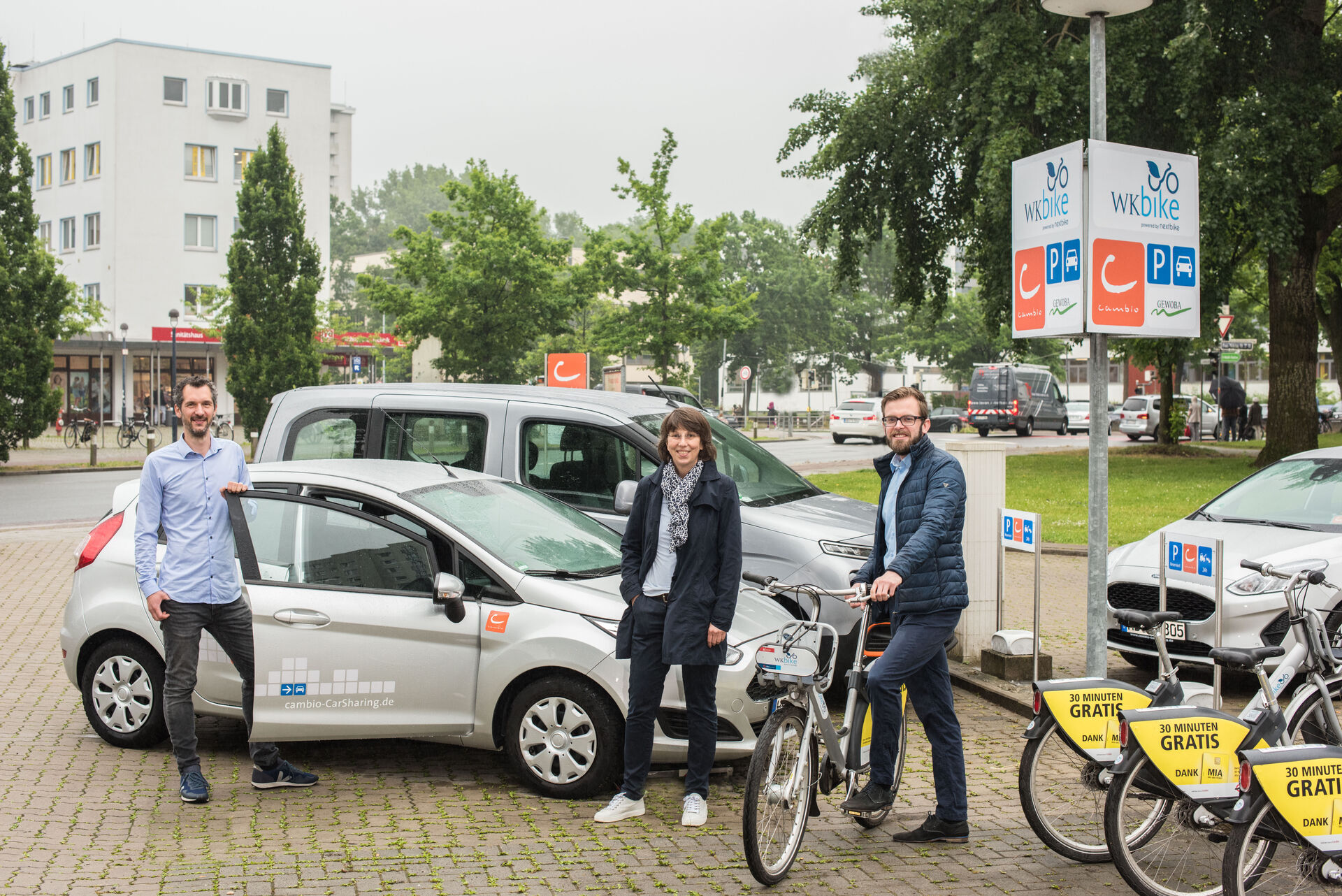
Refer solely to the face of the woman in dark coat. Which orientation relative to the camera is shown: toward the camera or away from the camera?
toward the camera

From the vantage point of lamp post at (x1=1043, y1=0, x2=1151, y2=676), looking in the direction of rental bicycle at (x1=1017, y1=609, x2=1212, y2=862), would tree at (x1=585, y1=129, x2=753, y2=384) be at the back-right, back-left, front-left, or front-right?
back-right

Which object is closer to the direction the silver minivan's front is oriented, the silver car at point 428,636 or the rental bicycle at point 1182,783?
the rental bicycle

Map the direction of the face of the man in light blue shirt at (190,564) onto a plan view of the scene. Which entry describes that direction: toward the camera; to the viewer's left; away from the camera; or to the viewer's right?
toward the camera

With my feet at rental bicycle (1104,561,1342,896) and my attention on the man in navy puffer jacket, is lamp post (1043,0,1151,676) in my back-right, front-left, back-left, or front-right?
front-right

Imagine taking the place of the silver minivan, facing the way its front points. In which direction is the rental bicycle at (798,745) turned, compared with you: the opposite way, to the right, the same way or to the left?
to the right

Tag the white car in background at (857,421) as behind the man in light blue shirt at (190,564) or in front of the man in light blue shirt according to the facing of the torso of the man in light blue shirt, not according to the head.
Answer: behind

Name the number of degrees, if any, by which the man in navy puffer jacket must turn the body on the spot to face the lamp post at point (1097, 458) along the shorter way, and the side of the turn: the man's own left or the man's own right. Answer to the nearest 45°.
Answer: approximately 180°

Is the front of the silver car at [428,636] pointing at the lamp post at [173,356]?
no

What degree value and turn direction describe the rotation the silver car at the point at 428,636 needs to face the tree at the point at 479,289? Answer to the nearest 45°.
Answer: approximately 135° to its left

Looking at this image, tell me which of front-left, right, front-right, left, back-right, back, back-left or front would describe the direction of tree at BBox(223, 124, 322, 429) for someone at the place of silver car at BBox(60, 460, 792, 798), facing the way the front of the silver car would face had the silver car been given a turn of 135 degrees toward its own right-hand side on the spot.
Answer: right

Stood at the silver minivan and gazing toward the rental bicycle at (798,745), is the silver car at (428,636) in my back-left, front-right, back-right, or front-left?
front-right

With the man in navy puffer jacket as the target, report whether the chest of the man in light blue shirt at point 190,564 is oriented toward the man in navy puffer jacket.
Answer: no

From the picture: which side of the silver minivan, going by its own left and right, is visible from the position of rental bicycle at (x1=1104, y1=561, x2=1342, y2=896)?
front
